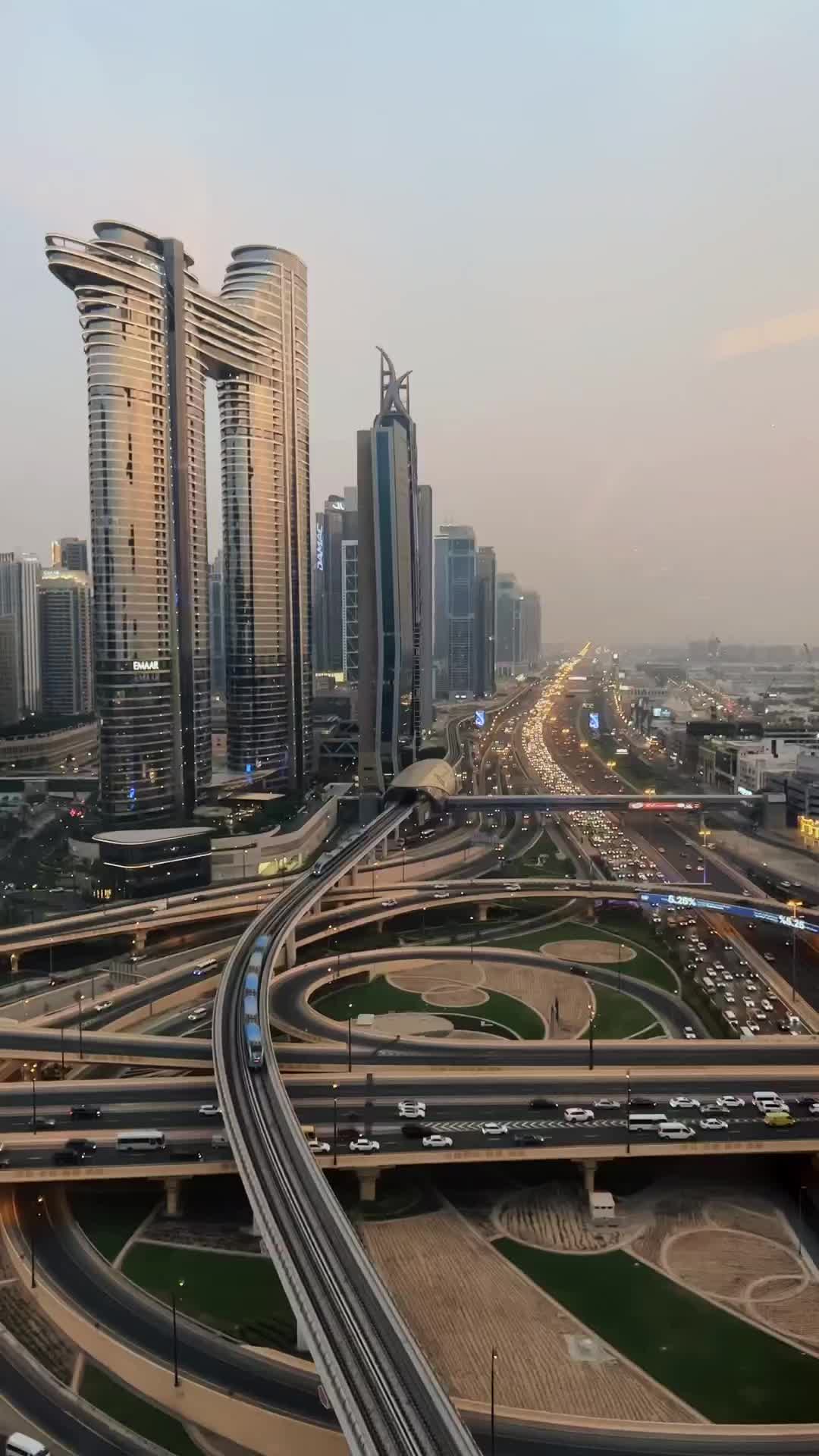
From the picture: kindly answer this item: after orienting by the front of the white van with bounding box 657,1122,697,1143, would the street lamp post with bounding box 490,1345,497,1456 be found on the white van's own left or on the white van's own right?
on the white van's own right

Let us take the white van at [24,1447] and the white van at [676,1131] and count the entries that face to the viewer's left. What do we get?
0

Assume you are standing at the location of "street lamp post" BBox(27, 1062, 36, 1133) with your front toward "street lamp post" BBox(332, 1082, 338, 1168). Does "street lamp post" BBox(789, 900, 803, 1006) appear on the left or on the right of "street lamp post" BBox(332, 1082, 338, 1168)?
left

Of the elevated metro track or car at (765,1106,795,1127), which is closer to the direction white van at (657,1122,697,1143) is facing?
the car

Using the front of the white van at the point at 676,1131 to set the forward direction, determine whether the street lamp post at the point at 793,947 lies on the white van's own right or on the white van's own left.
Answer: on the white van's own left

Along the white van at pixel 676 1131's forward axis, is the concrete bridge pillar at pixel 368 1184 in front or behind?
behind

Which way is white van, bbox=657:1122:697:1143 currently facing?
to the viewer's right

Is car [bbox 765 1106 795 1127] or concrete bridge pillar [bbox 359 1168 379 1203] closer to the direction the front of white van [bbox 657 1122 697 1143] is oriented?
the car

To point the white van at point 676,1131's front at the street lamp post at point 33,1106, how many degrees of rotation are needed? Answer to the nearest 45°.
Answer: approximately 180°
